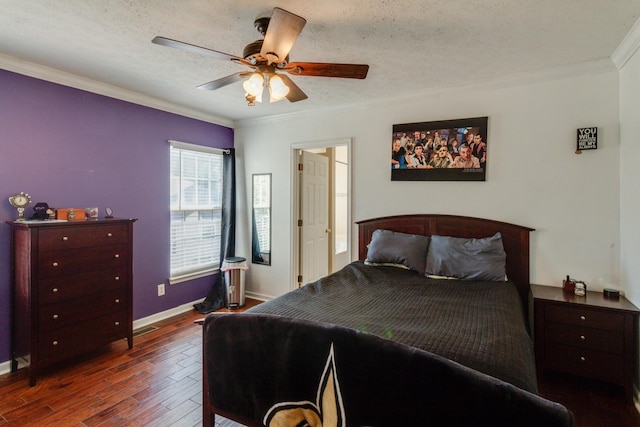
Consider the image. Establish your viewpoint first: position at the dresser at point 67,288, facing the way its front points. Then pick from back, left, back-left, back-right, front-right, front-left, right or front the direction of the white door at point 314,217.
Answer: front-left

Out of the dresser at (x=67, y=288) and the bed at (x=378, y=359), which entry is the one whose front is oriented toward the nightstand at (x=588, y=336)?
the dresser

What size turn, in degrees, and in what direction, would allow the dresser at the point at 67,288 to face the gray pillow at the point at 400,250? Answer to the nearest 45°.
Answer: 0° — it already faces it

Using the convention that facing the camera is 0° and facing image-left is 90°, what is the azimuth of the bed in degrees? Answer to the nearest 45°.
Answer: approximately 45°

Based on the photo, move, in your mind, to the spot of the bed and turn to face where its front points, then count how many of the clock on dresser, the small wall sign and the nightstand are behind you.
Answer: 2

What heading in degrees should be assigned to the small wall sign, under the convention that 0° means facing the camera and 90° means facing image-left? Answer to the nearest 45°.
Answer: approximately 0°

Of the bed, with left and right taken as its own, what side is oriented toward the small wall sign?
back

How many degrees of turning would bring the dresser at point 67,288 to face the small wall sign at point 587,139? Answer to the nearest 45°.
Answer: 0° — it already faces it

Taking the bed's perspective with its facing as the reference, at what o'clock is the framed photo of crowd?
The framed photo of crowd is roughly at 5 o'clock from the bed.
